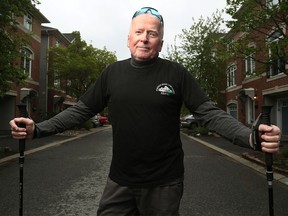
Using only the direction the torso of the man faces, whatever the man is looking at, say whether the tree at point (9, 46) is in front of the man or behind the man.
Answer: behind

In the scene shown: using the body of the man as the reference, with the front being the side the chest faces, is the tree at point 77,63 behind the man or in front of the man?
behind

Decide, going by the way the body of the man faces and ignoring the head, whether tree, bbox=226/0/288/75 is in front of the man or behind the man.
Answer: behind

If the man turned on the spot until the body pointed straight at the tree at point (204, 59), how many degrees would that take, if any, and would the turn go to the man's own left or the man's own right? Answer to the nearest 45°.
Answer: approximately 180°

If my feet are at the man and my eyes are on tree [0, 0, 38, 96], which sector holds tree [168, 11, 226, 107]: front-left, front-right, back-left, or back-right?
front-right

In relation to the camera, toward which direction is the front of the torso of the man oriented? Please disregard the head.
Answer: toward the camera

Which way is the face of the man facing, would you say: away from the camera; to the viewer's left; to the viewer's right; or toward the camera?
toward the camera
